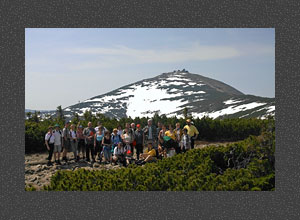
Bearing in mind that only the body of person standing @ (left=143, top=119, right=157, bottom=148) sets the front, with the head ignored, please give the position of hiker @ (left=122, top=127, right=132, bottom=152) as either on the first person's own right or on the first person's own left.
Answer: on the first person's own right

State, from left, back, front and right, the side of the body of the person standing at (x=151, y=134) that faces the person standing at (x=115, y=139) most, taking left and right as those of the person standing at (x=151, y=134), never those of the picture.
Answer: right

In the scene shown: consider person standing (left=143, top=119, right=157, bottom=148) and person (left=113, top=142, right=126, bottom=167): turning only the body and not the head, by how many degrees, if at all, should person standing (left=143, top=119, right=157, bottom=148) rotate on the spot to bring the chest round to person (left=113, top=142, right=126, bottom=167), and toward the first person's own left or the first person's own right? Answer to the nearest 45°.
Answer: approximately 45° to the first person's own right

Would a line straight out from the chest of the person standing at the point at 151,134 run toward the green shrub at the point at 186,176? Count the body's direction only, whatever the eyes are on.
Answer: yes

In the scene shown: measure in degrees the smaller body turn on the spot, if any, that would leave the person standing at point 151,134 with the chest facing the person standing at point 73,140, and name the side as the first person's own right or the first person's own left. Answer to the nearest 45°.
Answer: approximately 90° to the first person's own right

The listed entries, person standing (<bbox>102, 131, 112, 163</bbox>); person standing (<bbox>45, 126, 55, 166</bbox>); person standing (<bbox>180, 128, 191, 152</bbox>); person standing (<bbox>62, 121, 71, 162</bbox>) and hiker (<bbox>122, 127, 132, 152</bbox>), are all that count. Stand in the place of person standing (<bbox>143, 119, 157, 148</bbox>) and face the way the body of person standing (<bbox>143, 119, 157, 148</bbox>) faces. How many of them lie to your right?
4

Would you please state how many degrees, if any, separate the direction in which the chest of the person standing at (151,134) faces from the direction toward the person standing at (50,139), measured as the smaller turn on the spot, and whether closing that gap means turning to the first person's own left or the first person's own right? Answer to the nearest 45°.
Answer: approximately 90° to the first person's own right

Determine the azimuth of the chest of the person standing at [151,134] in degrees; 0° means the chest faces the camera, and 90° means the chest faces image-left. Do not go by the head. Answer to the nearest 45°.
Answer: approximately 0°
